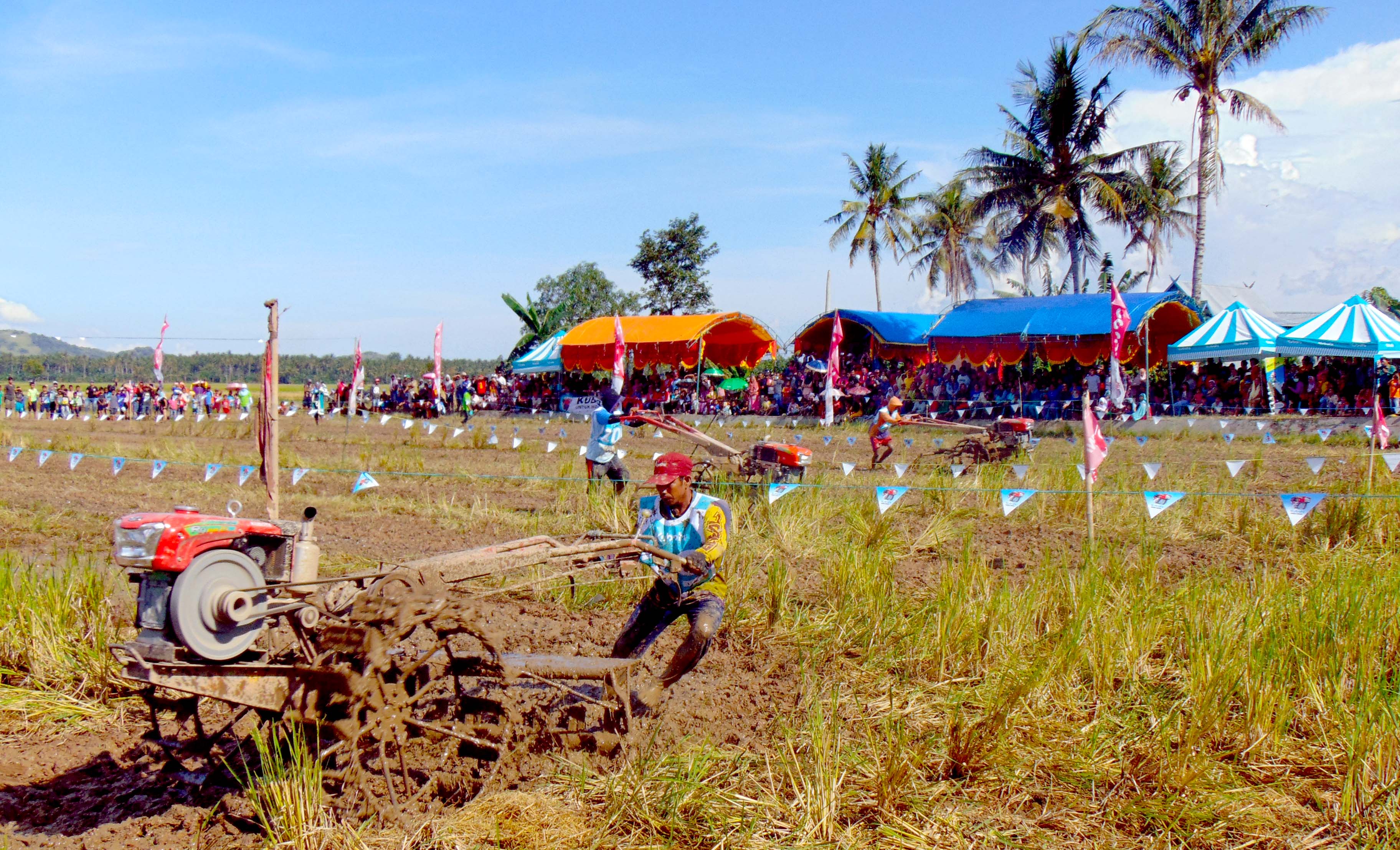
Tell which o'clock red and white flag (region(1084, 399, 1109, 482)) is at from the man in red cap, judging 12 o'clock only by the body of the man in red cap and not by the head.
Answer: The red and white flag is roughly at 6 o'clock from the man in red cap.

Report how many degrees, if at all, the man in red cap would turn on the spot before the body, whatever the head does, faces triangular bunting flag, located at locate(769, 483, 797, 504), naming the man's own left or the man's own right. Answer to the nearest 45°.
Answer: approximately 135° to the man's own right

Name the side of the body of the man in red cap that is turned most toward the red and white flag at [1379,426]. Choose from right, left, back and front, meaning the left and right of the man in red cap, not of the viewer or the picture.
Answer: back

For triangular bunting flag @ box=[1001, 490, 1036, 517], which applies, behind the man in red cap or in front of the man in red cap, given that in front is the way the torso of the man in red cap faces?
behind

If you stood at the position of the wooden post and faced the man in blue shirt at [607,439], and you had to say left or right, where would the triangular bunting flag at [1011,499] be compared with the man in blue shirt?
right

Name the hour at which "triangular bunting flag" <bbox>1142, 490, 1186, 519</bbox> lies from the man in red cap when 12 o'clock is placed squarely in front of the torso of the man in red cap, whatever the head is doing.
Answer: The triangular bunting flag is roughly at 6 o'clock from the man in red cap.

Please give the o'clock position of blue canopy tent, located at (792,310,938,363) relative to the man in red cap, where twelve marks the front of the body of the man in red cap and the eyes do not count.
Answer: The blue canopy tent is roughly at 5 o'clock from the man in red cap.

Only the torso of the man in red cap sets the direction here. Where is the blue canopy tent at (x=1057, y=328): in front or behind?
behind

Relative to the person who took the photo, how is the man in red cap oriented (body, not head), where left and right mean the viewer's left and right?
facing the viewer and to the left of the viewer

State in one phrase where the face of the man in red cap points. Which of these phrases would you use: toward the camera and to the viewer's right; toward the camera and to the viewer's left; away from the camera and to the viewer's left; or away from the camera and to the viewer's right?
toward the camera and to the viewer's left

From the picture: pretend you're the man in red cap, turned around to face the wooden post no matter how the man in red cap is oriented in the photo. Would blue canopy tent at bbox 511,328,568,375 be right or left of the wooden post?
right

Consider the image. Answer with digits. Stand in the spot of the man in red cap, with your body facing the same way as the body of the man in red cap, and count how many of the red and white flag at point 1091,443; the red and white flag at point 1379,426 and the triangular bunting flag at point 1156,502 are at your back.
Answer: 3

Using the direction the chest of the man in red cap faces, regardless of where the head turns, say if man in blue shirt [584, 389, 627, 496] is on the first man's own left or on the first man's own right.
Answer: on the first man's own right

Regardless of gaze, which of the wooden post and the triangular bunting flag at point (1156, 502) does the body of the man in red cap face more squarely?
the wooden post
